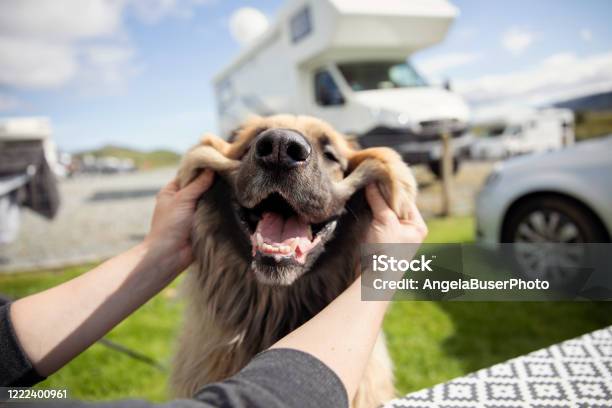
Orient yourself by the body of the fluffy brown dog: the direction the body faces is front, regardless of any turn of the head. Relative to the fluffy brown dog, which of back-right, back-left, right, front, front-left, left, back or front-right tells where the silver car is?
back-left

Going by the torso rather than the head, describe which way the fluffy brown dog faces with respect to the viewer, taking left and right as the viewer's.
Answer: facing the viewer

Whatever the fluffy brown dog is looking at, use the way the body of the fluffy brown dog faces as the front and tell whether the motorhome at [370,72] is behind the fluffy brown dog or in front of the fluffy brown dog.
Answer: behind

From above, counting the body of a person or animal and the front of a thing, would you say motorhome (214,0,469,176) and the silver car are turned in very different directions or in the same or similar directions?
very different directions

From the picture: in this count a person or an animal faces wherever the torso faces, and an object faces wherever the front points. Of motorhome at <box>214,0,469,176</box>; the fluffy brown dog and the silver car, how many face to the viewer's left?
1

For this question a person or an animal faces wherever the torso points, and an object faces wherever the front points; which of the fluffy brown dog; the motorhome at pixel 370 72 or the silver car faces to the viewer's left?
the silver car

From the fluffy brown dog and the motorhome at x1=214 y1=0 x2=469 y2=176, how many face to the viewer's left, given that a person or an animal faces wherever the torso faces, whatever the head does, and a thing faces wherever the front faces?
0

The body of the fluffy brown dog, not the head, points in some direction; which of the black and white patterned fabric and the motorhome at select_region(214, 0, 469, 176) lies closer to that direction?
the black and white patterned fabric

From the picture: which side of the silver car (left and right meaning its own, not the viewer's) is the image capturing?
left

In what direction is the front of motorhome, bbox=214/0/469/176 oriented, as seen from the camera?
facing the viewer and to the right of the viewer

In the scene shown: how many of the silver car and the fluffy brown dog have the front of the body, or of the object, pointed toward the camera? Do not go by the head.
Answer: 1

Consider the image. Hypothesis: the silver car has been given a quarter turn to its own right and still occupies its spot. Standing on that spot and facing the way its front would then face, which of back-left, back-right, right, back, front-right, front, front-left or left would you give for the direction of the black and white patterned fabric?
back
